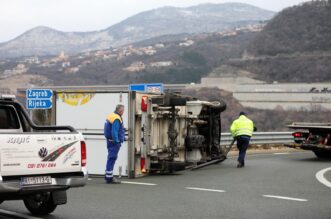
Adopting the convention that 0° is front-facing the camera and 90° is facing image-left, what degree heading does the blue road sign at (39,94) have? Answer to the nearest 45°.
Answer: approximately 0°

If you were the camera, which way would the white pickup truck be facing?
facing away from the viewer and to the left of the viewer

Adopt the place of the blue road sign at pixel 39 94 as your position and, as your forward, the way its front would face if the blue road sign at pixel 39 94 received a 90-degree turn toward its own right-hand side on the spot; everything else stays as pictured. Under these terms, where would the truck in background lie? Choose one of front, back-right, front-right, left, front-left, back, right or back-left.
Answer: back

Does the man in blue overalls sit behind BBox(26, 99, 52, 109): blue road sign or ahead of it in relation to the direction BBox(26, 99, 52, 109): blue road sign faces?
ahead

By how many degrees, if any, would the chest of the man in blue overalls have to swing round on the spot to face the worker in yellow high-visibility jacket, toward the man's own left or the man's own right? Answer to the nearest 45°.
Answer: approximately 45° to the man's own left

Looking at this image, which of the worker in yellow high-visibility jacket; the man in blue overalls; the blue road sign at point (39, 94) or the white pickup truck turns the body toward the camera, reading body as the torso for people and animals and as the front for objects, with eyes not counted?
the blue road sign

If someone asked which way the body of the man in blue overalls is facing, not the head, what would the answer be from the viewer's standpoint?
to the viewer's right

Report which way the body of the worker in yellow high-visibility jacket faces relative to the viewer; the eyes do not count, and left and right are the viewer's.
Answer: facing away from the viewer

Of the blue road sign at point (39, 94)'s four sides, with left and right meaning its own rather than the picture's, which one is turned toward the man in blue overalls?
front
